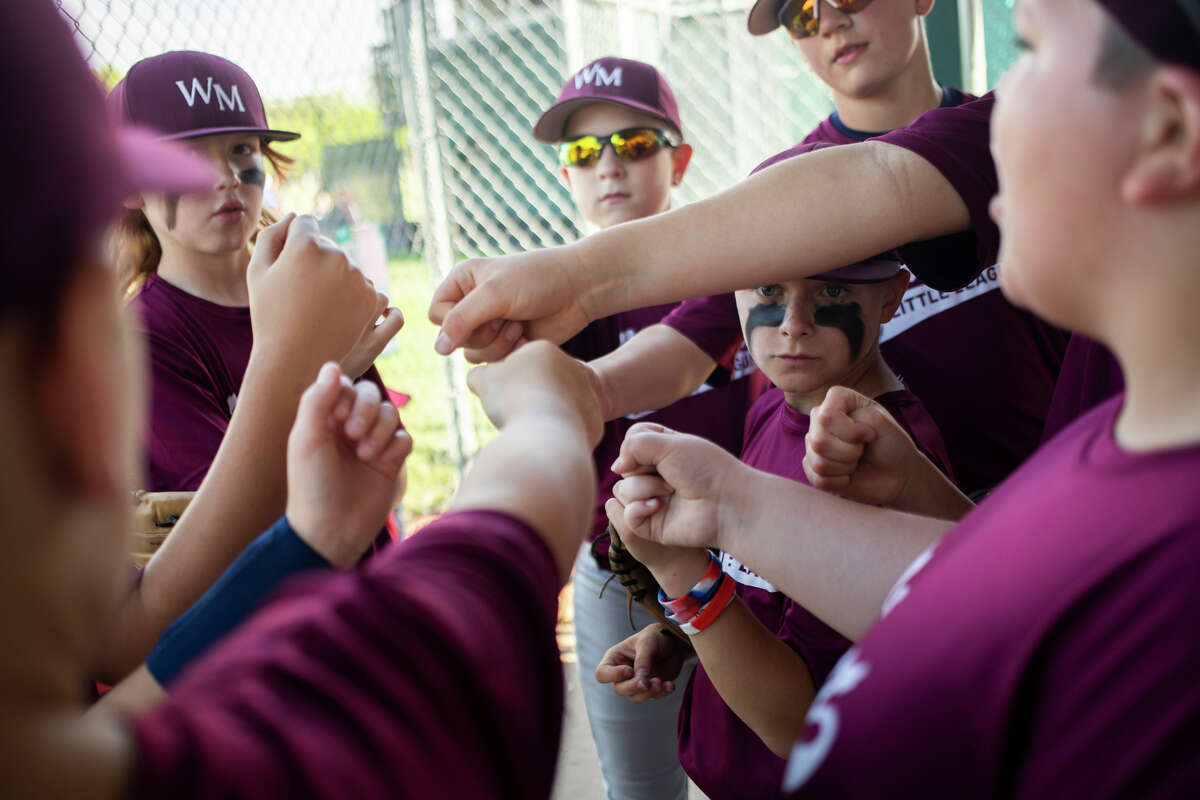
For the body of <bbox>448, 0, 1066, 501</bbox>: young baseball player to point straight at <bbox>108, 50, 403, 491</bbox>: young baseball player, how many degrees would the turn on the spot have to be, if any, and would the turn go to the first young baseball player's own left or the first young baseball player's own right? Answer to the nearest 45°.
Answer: approximately 45° to the first young baseball player's own right

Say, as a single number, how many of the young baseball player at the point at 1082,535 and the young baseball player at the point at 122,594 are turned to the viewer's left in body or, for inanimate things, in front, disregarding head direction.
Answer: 1

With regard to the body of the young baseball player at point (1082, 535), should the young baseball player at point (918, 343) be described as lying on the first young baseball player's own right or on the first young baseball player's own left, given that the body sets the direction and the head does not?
on the first young baseball player's own right

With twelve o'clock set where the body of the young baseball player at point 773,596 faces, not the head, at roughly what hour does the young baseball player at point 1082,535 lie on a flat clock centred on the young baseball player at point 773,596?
the young baseball player at point 1082,535 is roughly at 10 o'clock from the young baseball player at point 773,596.

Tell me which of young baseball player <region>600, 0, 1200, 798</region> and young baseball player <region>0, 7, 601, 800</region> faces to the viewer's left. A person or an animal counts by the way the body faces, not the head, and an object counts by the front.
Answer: young baseball player <region>600, 0, 1200, 798</region>

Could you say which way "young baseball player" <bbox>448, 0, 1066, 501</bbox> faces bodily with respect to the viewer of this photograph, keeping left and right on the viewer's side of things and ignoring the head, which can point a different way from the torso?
facing the viewer and to the left of the viewer

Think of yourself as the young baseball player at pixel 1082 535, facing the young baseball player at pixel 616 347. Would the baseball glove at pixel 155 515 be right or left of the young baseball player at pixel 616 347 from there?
left

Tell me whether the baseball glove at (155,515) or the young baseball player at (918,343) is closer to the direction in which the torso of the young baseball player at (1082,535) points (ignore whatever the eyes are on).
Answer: the baseball glove

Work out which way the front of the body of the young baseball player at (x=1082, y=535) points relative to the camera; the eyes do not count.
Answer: to the viewer's left

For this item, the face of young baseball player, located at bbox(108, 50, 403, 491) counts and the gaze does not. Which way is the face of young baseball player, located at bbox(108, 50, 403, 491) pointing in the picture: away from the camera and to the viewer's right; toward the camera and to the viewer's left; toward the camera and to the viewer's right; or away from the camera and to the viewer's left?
toward the camera and to the viewer's right

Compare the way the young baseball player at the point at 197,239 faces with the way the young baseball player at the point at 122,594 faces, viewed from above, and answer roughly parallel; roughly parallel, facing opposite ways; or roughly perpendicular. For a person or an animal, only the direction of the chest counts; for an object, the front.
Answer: roughly perpendicular

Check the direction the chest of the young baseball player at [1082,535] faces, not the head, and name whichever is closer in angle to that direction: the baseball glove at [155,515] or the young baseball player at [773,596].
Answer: the baseball glove

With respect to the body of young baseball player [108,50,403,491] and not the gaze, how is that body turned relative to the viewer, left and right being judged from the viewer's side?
facing the viewer and to the right of the viewer

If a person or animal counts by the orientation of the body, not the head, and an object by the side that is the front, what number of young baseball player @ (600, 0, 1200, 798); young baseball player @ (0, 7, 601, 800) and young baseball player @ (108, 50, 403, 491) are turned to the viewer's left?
1
